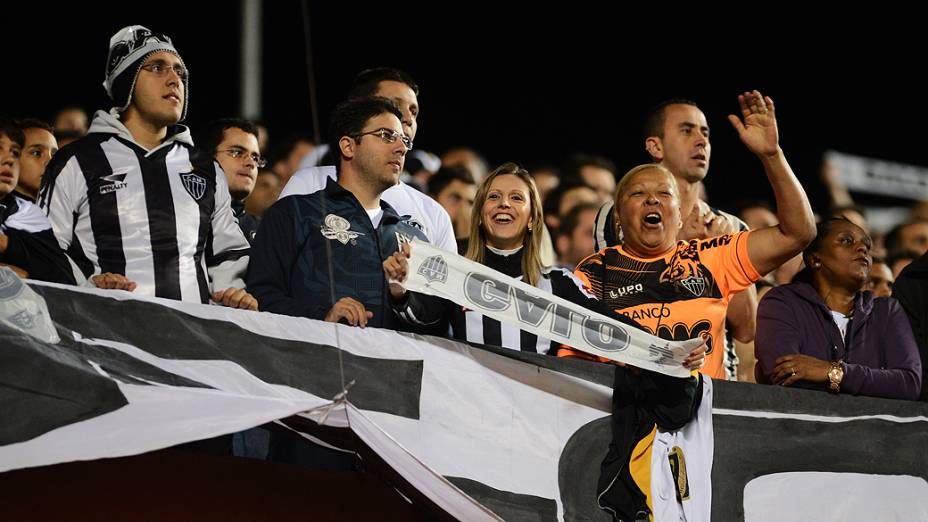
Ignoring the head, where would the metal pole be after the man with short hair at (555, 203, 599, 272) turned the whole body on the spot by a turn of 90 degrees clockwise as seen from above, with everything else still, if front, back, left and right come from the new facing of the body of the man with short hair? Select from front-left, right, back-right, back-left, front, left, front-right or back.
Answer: right

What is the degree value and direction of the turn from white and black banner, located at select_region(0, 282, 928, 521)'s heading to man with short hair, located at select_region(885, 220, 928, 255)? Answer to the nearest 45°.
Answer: approximately 135° to its left

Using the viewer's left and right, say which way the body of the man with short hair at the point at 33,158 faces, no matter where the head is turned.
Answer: facing the viewer and to the right of the viewer

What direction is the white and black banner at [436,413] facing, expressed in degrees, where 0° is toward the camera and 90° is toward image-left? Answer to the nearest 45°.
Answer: approximately 0°

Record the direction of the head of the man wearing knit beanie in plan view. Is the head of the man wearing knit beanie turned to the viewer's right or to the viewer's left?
to the viewer's right

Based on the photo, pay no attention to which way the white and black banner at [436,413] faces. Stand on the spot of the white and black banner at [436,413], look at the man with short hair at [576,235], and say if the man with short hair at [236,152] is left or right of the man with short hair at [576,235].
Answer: left

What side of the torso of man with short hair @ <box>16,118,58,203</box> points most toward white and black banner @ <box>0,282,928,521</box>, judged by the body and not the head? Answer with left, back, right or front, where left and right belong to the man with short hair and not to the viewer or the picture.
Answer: front

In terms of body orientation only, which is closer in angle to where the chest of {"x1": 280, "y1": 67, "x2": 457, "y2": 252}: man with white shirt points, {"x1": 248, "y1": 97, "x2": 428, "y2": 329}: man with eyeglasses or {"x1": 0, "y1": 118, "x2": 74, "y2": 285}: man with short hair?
the man with eyeglasses

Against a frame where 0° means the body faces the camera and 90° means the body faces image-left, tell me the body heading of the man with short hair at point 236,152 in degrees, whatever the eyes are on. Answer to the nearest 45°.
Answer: approximately 315°

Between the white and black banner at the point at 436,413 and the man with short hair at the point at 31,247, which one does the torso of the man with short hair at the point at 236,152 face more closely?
the white and black banner

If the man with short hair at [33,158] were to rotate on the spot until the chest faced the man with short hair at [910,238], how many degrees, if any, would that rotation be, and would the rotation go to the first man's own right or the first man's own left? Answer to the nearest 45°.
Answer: approximately 45° to the first man's own left

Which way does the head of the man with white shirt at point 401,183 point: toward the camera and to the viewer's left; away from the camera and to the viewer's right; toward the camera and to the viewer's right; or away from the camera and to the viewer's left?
toward the camera and to the viewer's right
